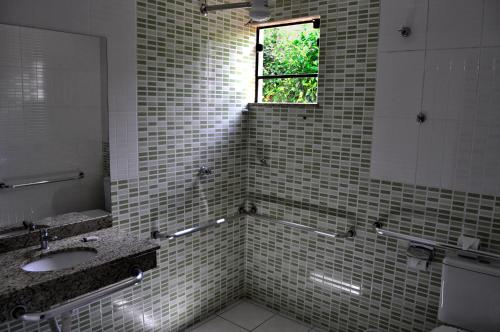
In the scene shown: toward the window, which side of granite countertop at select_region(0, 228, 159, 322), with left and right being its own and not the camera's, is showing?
left

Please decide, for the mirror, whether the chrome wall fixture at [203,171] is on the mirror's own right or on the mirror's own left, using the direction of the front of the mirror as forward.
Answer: on the mirror's own left

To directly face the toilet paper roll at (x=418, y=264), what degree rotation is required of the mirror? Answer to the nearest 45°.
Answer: approximately 45° to its left

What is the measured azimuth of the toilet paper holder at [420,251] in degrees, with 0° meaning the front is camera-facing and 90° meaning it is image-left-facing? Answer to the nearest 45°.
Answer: approximately 45°

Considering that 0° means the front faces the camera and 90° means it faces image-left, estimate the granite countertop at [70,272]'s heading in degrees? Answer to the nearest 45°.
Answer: approximately 315°

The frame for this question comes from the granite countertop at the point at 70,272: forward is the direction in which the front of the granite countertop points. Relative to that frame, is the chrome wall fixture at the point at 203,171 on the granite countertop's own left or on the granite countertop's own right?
on the granite countertop's own left
